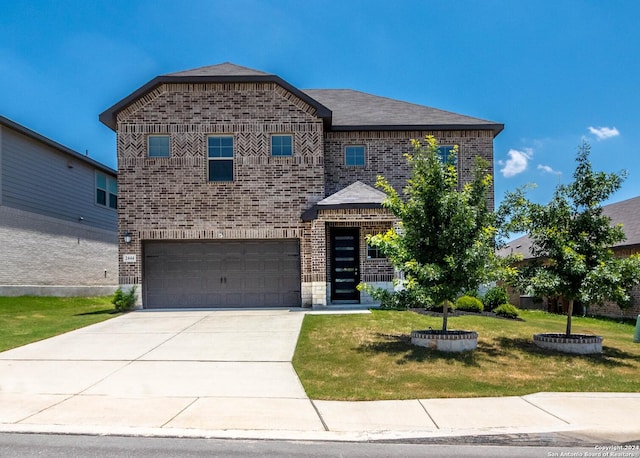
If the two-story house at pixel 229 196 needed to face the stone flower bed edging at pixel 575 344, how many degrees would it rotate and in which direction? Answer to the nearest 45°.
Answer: approximately 45° to its left

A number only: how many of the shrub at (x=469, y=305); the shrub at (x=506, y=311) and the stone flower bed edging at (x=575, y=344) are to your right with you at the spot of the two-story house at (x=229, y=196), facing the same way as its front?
0

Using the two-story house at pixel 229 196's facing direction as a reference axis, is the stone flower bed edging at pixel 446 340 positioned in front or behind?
in front

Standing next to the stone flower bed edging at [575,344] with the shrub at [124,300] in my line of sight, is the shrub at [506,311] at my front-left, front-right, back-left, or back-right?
front-right

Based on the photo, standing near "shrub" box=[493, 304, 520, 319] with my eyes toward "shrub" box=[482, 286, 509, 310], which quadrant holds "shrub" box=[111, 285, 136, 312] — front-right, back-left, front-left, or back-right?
front-left

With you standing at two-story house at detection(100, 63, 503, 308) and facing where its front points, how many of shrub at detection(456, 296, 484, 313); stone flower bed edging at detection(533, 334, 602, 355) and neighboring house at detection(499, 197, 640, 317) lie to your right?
0

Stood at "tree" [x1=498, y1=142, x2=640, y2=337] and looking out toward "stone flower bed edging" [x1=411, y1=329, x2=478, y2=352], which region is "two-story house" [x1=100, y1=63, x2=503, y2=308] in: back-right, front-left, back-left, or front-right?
front-right

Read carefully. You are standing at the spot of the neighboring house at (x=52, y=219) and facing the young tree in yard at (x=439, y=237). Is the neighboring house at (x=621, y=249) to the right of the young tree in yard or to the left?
left

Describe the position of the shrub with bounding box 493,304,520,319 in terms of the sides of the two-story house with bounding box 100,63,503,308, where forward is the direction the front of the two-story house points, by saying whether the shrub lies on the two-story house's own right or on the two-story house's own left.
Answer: on the two-story house's own left

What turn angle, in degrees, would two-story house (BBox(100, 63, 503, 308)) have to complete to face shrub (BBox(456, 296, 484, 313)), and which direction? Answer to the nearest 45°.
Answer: approximately 90° to its left

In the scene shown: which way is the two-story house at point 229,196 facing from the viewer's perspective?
toward the camera

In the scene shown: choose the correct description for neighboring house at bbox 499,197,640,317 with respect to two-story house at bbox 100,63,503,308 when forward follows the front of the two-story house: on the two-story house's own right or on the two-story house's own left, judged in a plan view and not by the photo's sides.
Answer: on the two-story house's own left

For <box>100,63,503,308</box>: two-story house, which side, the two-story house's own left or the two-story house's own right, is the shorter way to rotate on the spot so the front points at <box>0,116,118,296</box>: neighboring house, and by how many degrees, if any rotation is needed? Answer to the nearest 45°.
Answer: approximately 135° to the two-story house's own right
